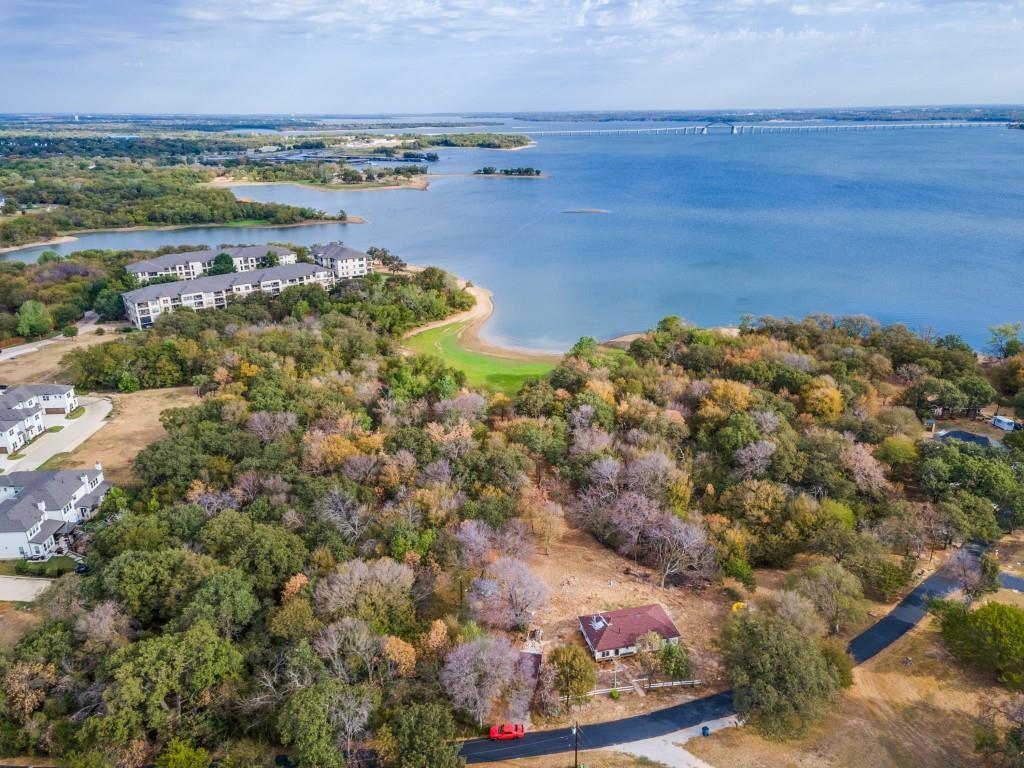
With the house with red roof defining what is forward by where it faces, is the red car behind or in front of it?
in front

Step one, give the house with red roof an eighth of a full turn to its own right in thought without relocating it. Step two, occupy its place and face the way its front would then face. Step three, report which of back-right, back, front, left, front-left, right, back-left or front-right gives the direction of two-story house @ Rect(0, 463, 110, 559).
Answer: front-right

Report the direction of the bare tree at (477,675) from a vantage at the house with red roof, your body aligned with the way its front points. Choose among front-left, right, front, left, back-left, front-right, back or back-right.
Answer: front-right

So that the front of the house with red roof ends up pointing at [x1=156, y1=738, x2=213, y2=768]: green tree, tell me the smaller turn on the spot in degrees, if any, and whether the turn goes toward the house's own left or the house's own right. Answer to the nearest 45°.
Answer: approximately 45° to the house's own right

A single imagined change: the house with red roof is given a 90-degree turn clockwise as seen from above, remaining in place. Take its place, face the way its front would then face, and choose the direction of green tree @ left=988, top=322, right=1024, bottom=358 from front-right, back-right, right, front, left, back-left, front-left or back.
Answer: back-right

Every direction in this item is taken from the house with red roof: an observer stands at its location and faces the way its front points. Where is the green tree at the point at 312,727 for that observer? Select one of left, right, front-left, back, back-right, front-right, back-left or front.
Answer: front-right

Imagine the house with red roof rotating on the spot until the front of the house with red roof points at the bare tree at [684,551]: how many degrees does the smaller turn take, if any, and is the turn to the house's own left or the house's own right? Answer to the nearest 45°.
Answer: approximately 135° to the house's own left

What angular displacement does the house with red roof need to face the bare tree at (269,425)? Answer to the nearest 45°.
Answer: approximately 135° to its right

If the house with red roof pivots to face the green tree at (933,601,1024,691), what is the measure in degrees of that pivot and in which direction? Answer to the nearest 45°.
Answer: approximately 90° to its left

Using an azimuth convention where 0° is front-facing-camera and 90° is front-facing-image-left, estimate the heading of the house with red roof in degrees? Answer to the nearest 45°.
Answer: approximately 0°
